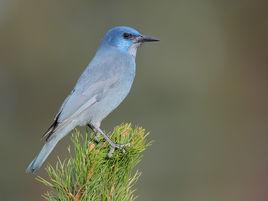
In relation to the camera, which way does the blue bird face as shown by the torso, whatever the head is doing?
to the viewer's right
